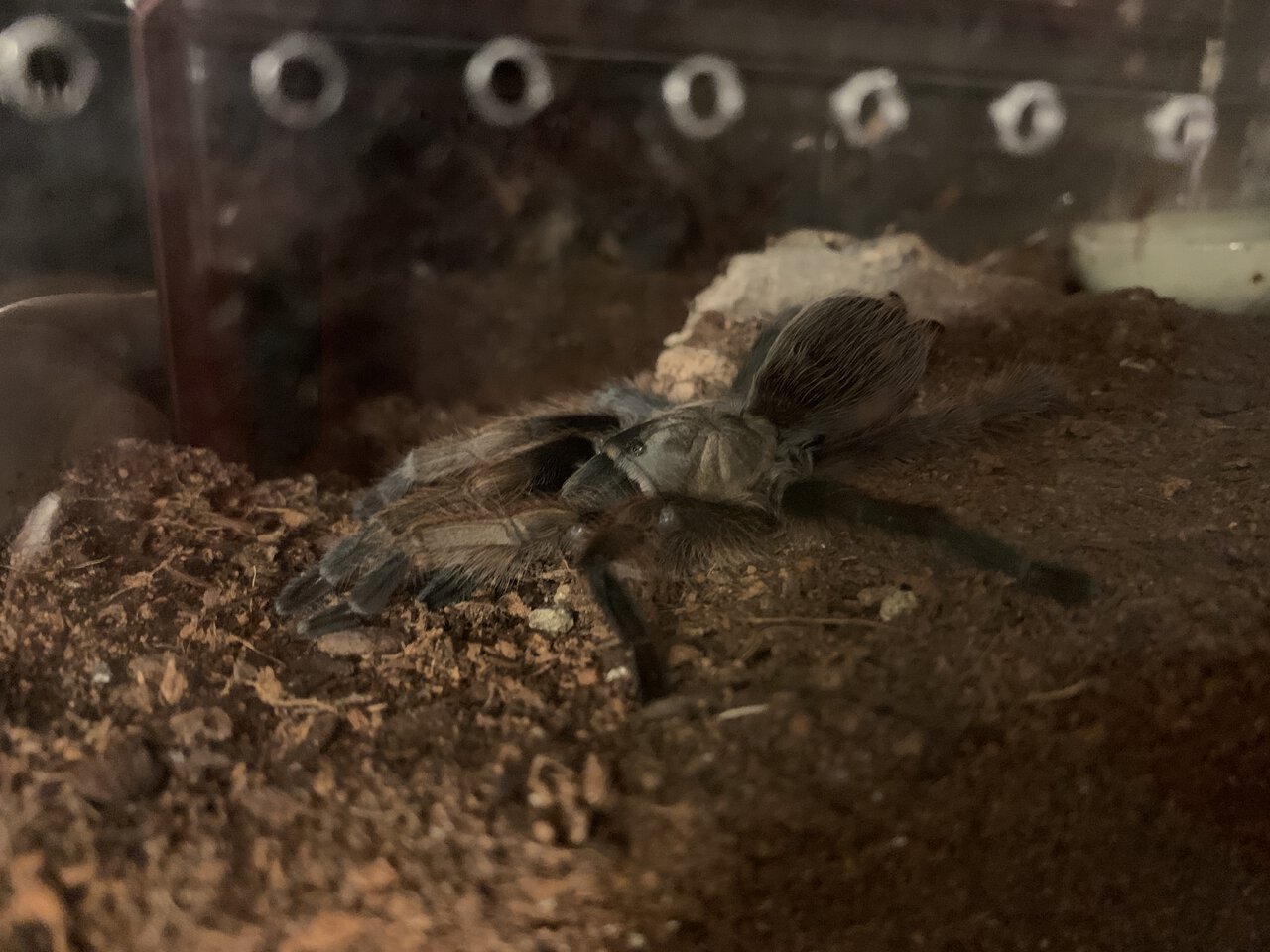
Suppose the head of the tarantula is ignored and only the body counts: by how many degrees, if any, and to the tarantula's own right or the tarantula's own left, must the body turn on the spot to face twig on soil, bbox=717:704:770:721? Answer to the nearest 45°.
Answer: approximately 45° to the tarantula's own left

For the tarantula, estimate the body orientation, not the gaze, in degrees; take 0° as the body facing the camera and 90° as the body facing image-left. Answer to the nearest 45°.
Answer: approximately 45°
